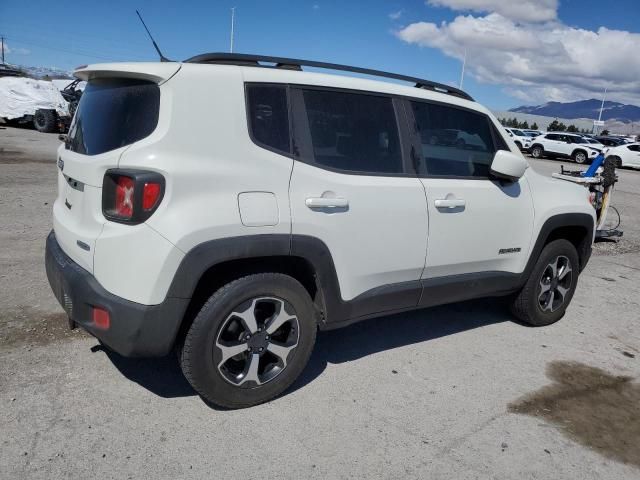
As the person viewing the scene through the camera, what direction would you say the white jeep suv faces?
facing away from the viewer and to the right of the viewer

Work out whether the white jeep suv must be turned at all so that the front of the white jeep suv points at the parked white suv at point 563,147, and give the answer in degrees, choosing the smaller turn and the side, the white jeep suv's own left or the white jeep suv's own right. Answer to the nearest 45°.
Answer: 0° — it already faces it

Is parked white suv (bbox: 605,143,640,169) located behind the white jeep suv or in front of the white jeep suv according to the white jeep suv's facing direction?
in front
